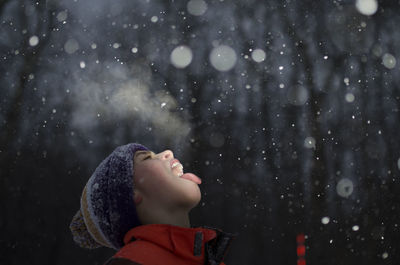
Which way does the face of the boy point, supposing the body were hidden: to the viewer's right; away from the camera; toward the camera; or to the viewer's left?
to the viewer's right

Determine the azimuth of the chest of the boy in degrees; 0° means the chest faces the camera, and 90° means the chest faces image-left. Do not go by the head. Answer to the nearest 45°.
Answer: approximately 270°
